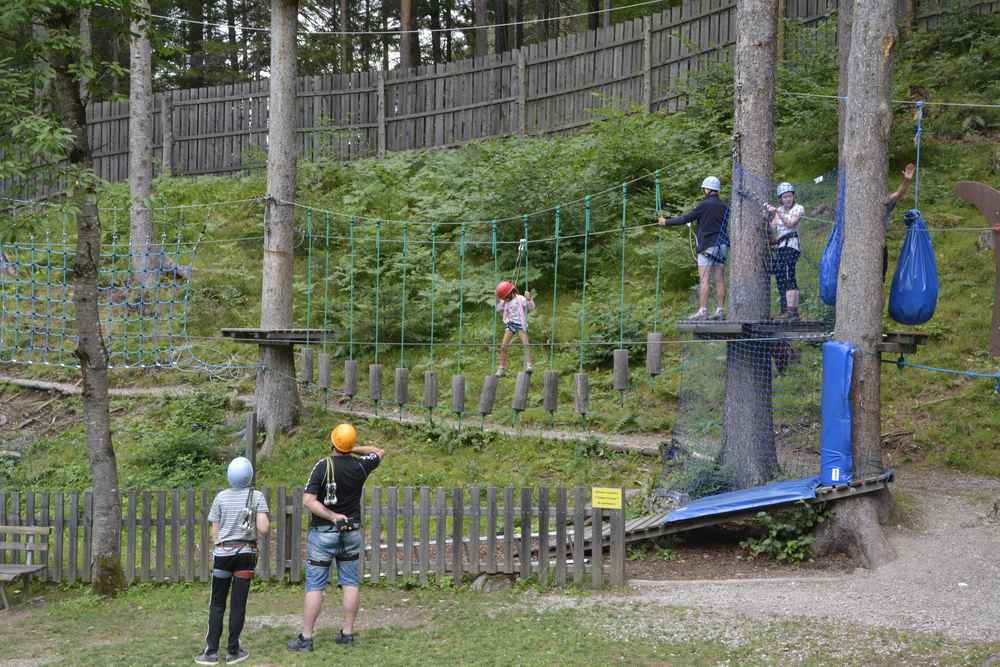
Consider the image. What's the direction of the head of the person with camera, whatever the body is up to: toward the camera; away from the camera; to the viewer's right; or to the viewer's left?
away from the camera

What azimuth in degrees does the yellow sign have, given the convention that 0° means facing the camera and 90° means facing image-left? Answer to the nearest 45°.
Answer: approximately 0°

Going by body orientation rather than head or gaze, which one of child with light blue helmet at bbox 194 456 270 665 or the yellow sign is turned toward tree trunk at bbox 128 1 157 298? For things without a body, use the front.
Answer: the child with light blue helmet

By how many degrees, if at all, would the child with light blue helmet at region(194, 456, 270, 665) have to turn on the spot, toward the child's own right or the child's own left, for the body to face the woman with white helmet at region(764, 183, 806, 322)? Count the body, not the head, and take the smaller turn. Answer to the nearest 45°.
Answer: approximately 90° to the child's own right

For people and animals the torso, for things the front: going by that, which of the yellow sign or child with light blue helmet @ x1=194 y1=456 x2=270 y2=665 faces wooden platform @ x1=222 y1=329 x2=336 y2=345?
the child with light blue helmet

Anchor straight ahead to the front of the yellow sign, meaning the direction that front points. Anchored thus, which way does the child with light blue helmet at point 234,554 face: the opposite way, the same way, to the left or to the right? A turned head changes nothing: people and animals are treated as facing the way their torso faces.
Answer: the opposite way

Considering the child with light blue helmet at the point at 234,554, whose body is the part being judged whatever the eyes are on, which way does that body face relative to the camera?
away from the camera

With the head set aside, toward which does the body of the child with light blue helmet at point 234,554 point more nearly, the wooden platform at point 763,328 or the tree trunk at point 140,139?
the tree trunk

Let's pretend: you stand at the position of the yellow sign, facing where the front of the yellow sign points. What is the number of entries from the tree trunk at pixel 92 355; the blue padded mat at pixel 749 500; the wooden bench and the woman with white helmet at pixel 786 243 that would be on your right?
2

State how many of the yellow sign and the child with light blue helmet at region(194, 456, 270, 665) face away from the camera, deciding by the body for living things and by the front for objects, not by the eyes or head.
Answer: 1

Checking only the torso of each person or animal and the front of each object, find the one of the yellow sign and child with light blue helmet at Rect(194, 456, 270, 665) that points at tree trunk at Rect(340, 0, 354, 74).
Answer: the child with light blue helmet

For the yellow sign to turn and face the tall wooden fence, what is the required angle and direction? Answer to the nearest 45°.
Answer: approximately 180°
